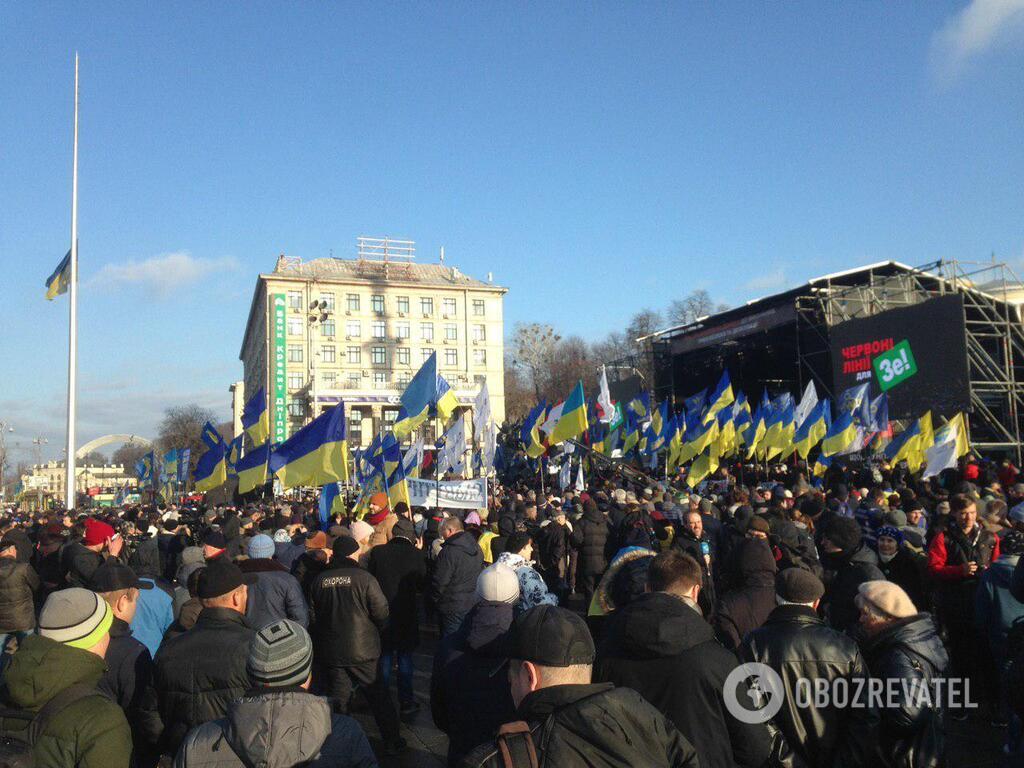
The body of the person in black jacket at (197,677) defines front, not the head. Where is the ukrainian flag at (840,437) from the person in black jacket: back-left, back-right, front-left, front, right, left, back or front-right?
front

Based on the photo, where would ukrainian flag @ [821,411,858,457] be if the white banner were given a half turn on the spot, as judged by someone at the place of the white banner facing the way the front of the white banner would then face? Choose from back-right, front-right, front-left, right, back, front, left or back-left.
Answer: front-right

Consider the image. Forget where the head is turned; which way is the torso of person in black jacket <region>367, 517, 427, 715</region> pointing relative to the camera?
away from the camera

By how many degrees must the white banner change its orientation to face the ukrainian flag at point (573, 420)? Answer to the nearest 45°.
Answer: approximately 135° to its left

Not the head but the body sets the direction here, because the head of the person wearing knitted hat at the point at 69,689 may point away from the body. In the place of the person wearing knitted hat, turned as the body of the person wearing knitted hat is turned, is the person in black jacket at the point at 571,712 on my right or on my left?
on my right

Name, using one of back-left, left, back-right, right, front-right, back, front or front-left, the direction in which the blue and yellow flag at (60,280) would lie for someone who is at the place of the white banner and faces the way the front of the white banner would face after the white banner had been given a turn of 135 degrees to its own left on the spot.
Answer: left

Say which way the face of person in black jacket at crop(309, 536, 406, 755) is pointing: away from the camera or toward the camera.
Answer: away from the camera

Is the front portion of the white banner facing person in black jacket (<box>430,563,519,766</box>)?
yes

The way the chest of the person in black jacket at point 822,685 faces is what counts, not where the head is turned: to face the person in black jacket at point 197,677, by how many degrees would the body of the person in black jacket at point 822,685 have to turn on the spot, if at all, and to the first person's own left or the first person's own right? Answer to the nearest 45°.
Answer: approximately 90° to the first person's own left

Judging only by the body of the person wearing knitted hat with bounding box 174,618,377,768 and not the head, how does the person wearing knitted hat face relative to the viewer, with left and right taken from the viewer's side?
facing away from the viewer

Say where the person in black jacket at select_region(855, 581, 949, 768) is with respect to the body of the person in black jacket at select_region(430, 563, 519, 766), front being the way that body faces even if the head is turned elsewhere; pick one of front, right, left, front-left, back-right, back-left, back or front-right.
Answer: front-right

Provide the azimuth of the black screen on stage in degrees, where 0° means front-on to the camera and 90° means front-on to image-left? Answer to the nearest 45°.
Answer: approximately 45°

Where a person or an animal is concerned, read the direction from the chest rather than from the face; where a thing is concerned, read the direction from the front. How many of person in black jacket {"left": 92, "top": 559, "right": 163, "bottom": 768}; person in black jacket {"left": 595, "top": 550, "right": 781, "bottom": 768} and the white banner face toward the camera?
1

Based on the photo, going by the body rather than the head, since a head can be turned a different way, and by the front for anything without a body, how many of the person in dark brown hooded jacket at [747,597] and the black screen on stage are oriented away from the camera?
1

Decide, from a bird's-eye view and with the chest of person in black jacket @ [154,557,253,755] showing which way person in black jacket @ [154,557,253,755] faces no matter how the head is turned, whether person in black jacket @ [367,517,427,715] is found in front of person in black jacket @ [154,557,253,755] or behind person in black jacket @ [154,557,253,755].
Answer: in front

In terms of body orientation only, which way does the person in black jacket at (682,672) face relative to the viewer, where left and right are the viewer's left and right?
facing away from the viewer and to the right of the viewer

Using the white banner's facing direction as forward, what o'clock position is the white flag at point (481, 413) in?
The white flag is roughly at 6 o'clock from the white banner.

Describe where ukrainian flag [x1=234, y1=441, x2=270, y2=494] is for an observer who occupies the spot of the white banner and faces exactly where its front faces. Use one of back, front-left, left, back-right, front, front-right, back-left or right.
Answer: back-right
